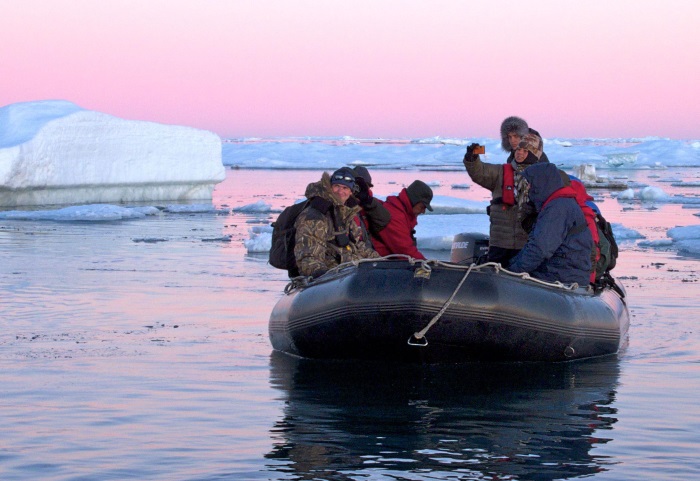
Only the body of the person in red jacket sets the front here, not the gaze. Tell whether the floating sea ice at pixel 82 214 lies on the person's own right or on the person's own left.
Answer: on the person's own left

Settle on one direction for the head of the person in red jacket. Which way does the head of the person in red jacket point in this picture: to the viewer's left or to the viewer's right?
to the viewer's right

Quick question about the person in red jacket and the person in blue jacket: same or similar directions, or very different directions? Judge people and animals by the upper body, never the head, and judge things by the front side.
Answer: very different directions

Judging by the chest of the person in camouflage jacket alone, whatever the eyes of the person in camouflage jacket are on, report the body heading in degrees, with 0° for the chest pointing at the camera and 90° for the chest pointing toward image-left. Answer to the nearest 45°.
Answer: approximately 315°

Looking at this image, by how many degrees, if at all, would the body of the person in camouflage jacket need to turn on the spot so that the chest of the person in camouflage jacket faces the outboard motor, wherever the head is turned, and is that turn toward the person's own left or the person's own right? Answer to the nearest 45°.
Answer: approximately 90° to the person's own left
